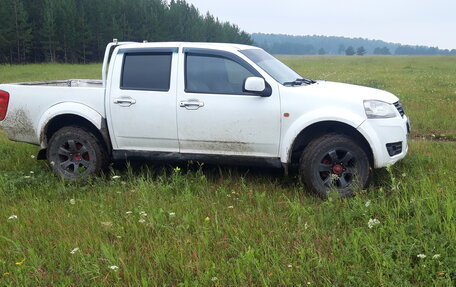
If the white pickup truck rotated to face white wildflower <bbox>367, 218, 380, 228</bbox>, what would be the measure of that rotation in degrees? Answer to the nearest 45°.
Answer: approximately 45° to its right

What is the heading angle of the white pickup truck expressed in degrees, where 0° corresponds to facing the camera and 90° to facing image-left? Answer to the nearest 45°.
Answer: approximately 270°
